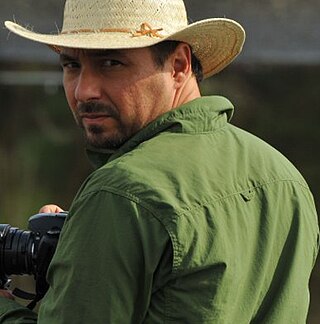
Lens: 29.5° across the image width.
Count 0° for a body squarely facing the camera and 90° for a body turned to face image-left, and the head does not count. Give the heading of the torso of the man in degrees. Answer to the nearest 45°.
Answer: approximately 135°
